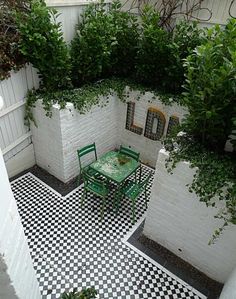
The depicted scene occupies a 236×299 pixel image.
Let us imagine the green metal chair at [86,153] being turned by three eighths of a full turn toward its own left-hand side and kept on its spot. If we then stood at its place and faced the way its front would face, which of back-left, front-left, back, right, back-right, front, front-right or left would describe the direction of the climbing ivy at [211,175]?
back-right

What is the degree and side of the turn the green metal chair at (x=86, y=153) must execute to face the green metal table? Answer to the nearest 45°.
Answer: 0° — it already faces it

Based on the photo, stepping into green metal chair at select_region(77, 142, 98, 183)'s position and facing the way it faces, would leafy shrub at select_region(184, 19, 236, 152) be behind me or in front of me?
in front

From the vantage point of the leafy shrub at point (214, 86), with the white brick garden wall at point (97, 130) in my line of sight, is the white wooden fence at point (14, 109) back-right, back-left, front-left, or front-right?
front-left

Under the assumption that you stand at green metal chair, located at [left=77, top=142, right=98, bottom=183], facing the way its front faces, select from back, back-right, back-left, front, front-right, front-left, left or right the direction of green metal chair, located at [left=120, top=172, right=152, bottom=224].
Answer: front

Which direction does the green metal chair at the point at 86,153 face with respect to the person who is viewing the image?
facing the viewer and to the right of the viewer

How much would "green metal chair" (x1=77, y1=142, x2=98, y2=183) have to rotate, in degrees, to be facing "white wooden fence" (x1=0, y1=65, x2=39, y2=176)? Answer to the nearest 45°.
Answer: approximately 135° to its right

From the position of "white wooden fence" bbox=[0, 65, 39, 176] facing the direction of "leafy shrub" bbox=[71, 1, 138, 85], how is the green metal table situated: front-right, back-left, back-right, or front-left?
front-right
